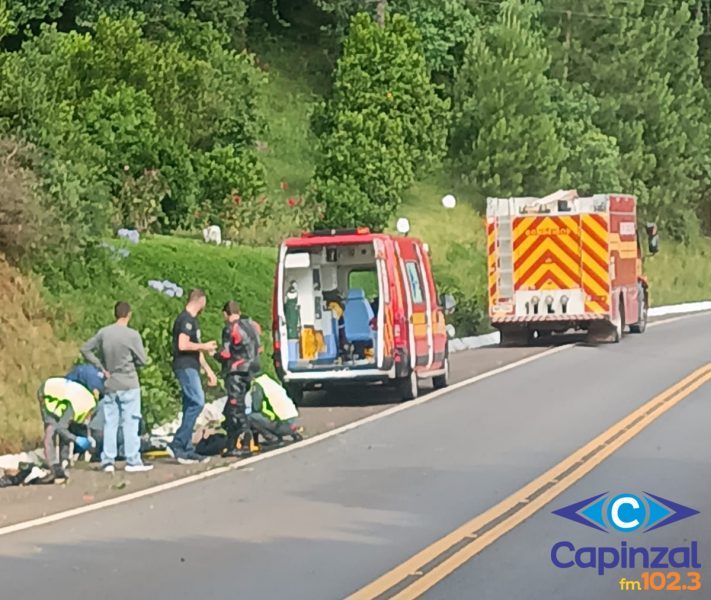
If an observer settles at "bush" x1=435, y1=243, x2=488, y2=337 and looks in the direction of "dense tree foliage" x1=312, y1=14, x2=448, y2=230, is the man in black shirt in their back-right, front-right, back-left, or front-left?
back-left

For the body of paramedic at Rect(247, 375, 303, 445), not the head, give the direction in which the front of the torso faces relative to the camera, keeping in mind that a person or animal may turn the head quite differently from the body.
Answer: to the viewer's left

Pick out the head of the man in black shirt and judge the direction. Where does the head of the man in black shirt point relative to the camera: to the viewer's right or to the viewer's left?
to the viewer's right

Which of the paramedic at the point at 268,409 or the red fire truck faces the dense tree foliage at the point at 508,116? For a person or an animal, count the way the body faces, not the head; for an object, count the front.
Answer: the red fire truck

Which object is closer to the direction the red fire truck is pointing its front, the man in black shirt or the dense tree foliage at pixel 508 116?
the dense tree foliage

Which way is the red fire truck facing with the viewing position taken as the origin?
facing away from the viewer

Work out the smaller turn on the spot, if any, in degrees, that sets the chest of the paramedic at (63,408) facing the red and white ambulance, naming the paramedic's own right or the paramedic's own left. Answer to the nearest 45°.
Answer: approximately 45° to the paramedic's own left

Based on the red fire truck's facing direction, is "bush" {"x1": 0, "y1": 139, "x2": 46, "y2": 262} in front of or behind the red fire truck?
behind

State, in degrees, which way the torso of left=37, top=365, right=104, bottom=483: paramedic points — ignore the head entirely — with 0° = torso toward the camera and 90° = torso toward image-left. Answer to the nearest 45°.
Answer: approximately 270°

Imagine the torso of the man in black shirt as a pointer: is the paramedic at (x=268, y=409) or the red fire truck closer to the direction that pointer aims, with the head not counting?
the paramedic

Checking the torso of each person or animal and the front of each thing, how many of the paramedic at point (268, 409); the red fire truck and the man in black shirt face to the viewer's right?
1

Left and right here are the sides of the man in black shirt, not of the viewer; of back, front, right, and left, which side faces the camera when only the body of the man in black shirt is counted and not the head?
right
